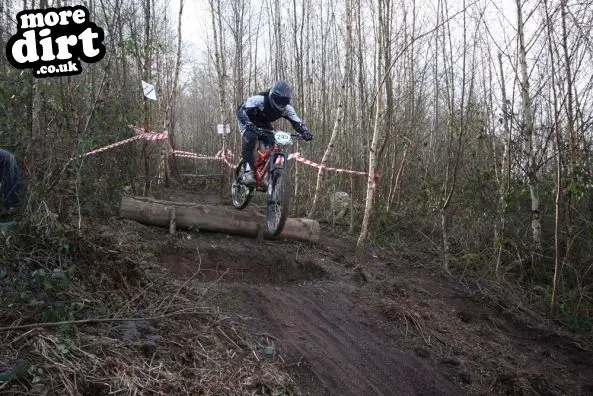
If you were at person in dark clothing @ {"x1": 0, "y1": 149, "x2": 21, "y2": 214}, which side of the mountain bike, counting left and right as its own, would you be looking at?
right

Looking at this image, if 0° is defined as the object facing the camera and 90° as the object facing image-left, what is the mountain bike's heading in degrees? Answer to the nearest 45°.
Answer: approximately 315°

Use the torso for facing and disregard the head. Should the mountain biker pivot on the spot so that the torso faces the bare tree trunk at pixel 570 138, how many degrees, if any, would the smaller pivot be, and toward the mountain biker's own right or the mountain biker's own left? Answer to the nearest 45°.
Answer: approximately 45° to the mountain biker's own left

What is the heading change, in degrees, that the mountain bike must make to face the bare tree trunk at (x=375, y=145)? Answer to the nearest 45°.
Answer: approximately 45° to its left

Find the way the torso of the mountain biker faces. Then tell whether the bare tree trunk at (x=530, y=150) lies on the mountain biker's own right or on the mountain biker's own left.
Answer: on the mountain biker's own left
